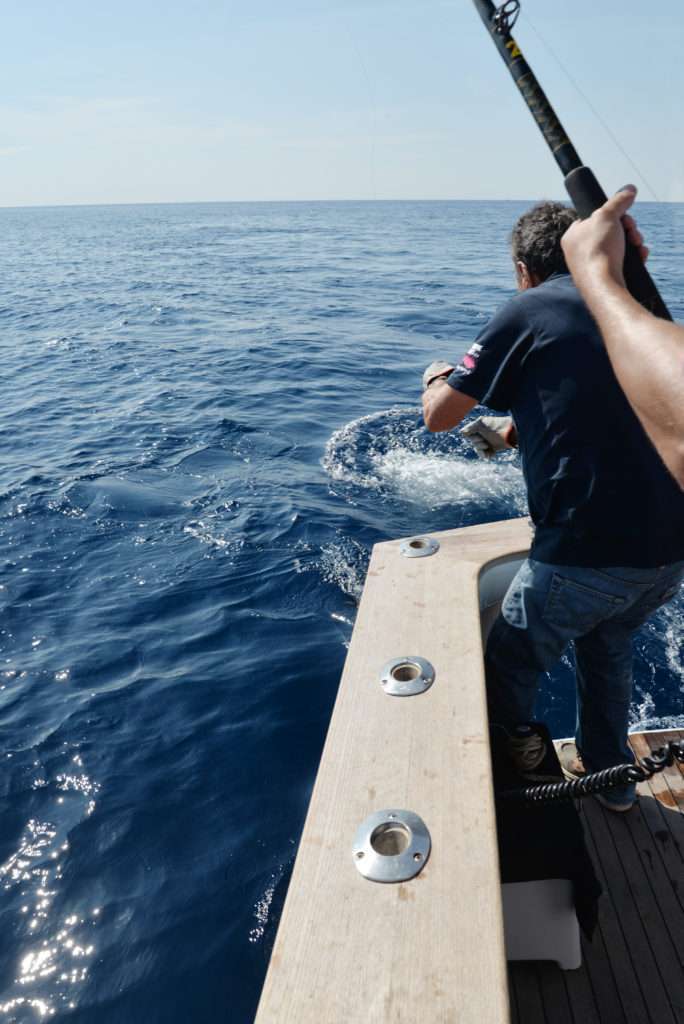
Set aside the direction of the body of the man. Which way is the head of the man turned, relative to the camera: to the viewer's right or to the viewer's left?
to the viewer's left

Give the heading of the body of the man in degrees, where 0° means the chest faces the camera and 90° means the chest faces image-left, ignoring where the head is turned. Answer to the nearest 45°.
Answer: approximately 135°
